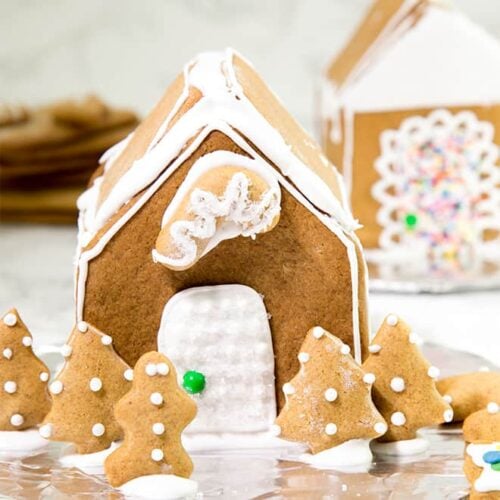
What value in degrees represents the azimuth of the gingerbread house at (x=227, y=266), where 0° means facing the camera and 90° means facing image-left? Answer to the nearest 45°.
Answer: approximately 0°

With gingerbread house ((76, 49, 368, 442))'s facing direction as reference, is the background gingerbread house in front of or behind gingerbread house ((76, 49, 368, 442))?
behind

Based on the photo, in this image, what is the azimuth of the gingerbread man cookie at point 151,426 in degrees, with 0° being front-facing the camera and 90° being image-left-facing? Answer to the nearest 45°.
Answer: approximately 0°

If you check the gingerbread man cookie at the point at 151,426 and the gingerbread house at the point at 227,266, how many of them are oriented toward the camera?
2
